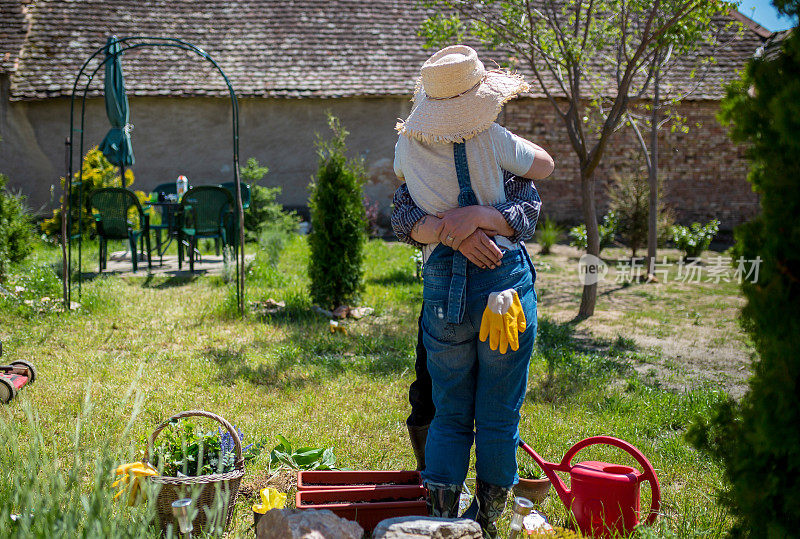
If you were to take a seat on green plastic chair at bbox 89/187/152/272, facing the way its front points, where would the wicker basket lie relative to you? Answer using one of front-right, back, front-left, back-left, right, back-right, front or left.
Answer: back-right

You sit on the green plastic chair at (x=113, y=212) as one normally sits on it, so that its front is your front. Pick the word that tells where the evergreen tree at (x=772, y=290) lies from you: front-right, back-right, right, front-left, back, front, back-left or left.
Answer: back-right

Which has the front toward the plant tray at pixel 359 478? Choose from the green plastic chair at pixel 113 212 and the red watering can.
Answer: the red watering can

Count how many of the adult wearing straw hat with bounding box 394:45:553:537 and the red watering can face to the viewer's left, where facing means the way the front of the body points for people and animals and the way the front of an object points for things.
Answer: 1

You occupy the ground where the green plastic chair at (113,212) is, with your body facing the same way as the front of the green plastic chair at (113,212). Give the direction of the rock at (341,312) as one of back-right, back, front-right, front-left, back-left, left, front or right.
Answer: right

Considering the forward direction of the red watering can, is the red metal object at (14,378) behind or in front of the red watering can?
in front

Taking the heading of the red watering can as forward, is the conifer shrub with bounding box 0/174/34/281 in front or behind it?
in front

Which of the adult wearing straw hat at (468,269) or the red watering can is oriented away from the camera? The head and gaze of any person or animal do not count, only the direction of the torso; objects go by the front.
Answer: the adult wearing straw hat

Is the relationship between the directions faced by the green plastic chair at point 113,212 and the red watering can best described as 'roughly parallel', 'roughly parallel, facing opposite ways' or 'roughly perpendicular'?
roughly perpendicular

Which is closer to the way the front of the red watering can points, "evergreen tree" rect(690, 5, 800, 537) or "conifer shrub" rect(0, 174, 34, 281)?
the conifer shrub

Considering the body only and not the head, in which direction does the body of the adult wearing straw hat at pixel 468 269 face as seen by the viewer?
away from the camera

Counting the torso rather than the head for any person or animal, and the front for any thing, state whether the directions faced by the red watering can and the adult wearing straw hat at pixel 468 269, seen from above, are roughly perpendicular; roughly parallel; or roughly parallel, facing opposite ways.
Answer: roughly perpendicular

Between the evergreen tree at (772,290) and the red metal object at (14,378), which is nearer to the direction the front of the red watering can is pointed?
the red metal object

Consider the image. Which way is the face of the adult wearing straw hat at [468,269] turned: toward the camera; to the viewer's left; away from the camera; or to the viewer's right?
away from the camera

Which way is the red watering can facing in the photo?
to the viewer's left
